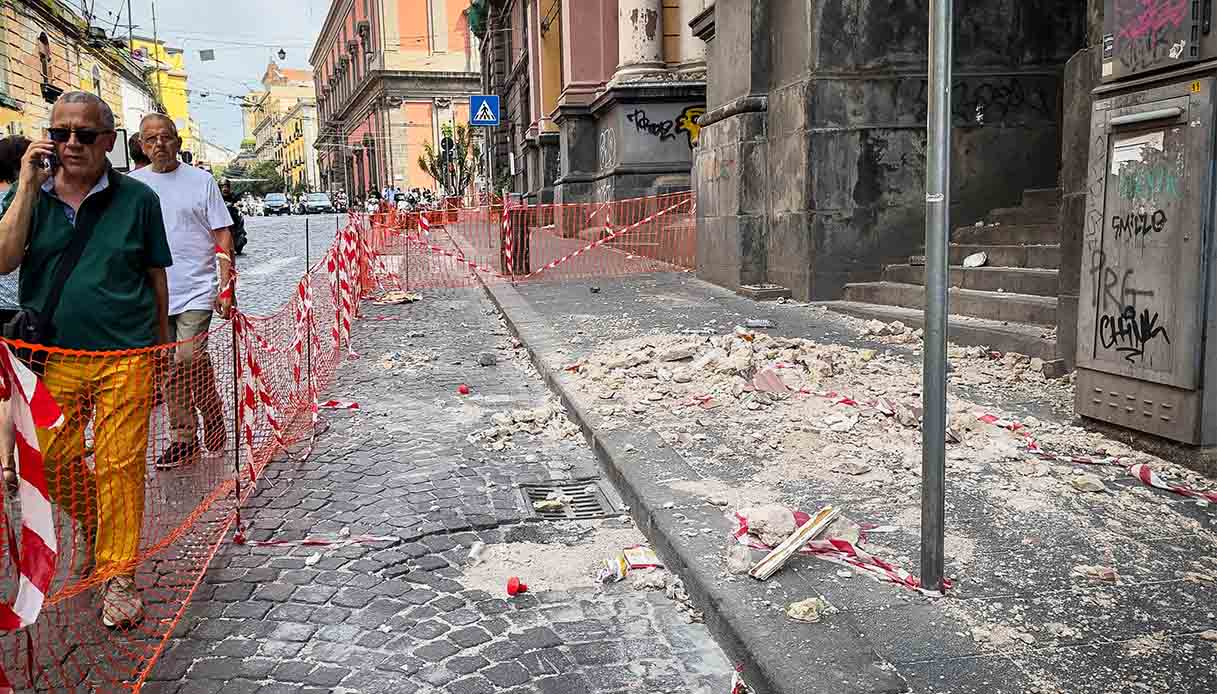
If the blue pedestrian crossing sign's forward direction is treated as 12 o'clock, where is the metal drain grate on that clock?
The metal drain grate is roughly at 12 o'clock from the blue pedestrian crossing sign.

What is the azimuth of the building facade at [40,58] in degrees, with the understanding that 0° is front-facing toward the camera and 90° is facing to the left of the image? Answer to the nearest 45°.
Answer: approximately 315°

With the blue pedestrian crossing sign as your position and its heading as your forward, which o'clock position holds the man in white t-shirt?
The man in white t-shirt is roughly at 12 o'clock from the blue pedestrian crossing sign.

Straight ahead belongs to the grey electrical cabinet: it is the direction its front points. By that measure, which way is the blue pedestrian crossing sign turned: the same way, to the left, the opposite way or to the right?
to the left

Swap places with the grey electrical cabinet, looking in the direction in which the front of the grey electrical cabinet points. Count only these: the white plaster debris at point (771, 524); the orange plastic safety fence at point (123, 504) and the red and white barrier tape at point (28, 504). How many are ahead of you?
3

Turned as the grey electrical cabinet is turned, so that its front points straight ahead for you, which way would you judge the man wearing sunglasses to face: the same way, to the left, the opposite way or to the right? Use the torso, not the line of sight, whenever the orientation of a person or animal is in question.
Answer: to the left

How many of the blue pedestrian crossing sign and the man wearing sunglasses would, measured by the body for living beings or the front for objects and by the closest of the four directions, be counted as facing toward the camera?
2
